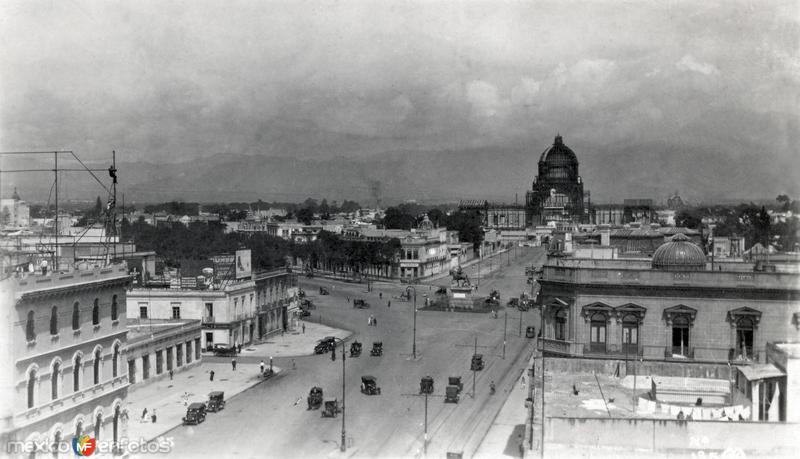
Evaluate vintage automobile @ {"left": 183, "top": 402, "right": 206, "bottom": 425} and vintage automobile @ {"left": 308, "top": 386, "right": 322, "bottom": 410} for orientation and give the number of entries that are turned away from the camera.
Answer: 0

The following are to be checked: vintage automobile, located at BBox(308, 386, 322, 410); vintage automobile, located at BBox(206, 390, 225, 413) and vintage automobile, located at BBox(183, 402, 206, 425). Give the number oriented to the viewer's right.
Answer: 0

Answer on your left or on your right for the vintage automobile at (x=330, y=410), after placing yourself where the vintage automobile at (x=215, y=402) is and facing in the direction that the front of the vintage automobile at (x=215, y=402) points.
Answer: on your left

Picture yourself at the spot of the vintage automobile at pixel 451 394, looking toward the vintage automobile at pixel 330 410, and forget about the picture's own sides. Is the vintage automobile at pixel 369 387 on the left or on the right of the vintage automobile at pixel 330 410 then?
right

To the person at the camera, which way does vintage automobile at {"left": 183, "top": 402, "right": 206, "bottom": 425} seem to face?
facing the viewer and to the left of the viewer

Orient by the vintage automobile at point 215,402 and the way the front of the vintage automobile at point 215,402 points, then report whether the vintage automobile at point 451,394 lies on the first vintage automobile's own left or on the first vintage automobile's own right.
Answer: on the first vintage automobile's own left

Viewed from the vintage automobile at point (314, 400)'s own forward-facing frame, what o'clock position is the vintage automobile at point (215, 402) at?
the vintage automobile at point (215, 402) is roughly at 3 o'clock from the vintage automobile at point (314, 400).

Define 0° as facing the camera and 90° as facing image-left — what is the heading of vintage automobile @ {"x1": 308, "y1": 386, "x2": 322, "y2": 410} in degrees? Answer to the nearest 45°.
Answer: approximately 0°

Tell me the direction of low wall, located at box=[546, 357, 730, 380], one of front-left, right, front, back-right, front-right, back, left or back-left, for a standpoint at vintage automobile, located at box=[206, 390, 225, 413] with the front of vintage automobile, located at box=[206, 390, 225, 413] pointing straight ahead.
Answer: left

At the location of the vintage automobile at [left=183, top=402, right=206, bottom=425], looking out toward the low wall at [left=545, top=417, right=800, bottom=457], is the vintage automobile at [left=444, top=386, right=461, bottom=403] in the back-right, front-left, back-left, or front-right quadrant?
front-left

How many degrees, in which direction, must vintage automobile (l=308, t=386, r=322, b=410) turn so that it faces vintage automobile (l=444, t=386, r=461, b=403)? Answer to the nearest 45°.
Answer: approximately 90° to its left

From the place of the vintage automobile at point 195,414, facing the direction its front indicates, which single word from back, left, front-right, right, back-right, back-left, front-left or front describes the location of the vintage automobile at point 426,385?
back-left

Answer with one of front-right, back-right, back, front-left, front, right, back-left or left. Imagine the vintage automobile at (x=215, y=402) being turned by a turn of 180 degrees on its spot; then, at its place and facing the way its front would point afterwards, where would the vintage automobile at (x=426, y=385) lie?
front-right
